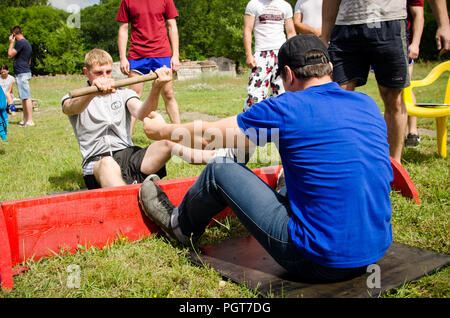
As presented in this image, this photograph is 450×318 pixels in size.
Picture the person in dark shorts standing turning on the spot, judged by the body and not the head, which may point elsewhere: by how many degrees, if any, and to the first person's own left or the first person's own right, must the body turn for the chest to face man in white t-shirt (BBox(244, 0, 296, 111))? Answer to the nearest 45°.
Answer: approximately 135° to the first person's own right

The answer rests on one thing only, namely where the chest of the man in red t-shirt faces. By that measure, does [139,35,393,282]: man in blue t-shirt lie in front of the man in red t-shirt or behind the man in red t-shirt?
in front

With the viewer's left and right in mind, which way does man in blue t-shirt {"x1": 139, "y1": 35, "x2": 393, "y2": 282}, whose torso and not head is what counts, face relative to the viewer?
facing away from the viewer and to the left of the viewer

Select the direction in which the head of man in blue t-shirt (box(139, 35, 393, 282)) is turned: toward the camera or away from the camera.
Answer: away from the camera

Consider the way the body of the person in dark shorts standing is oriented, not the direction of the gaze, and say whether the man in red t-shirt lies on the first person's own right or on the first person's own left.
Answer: on the first person's own right

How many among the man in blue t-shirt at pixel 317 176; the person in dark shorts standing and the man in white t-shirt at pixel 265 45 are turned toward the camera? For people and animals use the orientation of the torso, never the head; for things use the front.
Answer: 2

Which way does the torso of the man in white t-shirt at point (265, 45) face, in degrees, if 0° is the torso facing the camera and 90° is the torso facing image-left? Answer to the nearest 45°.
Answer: approximately 0°

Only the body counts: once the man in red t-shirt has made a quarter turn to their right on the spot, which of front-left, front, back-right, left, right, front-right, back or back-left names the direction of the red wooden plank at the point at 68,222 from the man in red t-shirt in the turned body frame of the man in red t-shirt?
left

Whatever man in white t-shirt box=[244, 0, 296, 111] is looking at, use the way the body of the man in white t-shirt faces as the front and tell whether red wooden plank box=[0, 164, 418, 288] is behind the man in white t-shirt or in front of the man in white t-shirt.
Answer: in front

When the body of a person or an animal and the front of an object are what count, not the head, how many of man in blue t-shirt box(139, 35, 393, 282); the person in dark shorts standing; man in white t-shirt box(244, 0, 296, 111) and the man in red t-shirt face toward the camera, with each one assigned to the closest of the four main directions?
3
